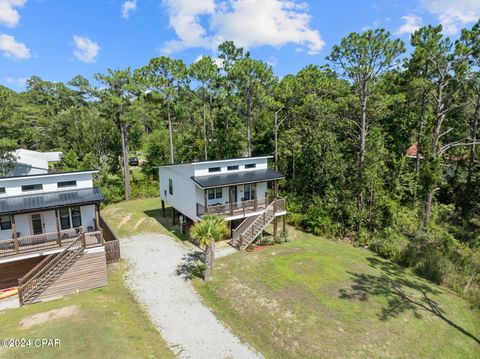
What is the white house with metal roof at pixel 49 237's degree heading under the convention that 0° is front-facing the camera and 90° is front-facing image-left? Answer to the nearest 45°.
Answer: approximately 0°

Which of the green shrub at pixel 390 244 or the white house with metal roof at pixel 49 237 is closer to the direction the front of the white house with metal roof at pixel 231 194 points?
the green shrub

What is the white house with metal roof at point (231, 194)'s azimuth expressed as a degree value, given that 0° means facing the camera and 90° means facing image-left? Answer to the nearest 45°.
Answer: approximately 315°

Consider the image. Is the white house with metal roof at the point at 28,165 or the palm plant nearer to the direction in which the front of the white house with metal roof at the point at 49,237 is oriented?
the palm plant

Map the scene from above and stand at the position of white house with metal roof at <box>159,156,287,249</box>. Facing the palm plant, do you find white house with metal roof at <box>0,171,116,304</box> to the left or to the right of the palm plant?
right

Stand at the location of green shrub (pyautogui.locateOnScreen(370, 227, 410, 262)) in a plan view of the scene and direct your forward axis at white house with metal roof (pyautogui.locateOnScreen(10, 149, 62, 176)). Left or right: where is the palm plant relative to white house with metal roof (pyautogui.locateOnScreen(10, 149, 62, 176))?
left

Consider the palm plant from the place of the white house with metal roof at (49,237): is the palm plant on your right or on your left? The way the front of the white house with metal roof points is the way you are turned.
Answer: on your left

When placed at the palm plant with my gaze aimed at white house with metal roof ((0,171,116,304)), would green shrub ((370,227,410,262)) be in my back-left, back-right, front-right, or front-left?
back-right

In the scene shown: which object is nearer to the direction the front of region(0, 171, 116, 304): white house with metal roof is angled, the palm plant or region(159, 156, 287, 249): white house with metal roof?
the palm plant

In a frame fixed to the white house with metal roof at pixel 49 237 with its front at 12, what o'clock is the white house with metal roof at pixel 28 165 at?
the white house with metal roof at pixel 28 165 is roughly at 6 o'clock from the white house with metal roof at pixel 49 237.

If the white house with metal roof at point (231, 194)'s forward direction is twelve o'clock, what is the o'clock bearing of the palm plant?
The palm plant is roughly at 2 o'clock from the white house with metal roof.

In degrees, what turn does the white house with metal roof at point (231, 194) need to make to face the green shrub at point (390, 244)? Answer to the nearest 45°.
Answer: approximately 45° to its left

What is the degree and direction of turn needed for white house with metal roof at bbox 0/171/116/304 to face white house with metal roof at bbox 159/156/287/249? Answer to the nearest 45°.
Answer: approximately 90° to its left
